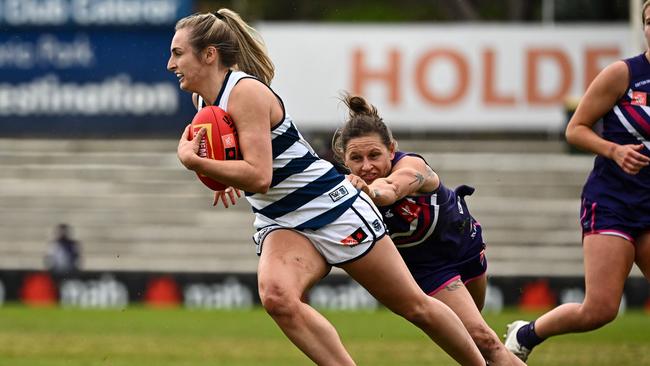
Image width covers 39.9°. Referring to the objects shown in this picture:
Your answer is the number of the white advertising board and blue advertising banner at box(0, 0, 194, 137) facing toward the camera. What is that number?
2

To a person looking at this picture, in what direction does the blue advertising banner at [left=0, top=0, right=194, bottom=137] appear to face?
facing the viewer

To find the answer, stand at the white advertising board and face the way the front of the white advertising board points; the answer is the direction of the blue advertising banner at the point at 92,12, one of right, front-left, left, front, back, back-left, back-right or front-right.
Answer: right

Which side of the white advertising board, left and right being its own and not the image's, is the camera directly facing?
front

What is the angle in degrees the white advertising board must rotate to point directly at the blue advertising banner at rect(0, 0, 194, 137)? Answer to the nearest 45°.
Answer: approximately 90° to its right

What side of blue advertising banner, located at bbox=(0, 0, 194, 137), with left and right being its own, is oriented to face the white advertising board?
left

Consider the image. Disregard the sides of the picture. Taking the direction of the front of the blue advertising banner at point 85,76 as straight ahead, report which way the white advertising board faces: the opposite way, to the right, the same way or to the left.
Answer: the same way

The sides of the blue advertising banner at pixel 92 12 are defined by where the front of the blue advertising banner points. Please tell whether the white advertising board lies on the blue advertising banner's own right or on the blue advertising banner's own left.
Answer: on the blue advertising banner's own left

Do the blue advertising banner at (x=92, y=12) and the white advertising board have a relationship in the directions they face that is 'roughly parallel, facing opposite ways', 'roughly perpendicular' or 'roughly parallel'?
roughly parallel

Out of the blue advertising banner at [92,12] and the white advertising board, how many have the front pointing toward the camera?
2
